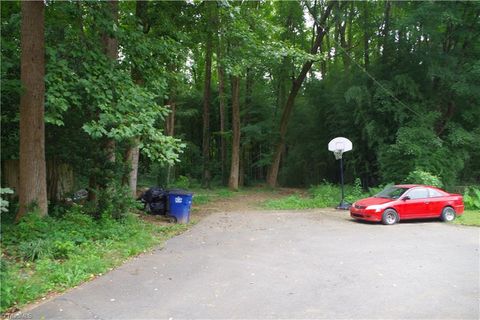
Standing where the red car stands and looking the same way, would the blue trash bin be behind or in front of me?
in front

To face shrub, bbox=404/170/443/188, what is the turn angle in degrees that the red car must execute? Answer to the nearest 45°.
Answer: approximately 135° to its right

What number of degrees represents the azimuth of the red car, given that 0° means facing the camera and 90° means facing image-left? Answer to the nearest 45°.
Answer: approximately 45°

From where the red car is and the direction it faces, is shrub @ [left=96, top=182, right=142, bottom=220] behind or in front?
in front

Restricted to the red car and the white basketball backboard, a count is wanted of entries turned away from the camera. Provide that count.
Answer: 0

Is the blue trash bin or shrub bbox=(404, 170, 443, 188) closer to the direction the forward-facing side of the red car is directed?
the blue trash bin

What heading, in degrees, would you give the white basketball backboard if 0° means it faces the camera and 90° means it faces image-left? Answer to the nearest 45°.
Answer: approximately 0°

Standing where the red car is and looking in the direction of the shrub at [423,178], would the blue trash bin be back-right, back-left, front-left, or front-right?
back-left
